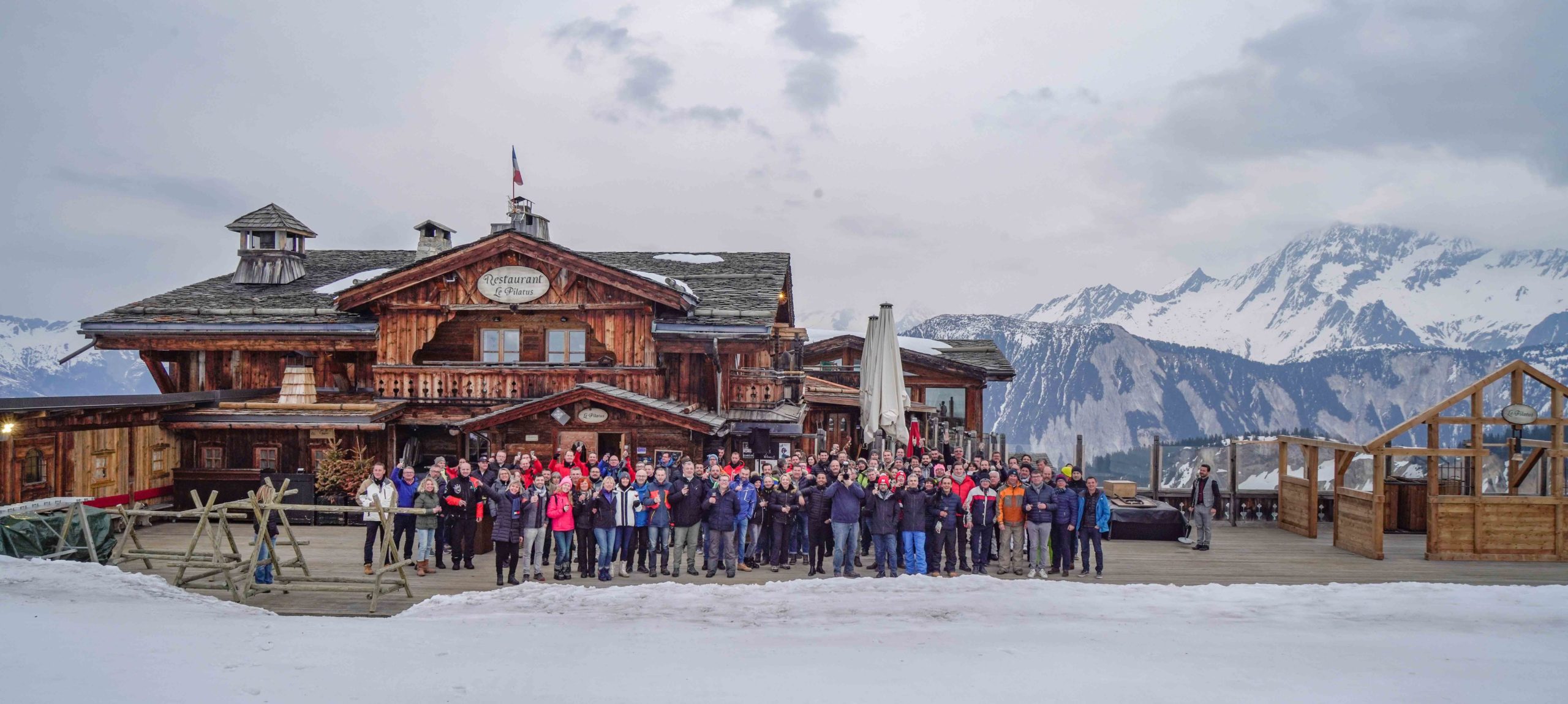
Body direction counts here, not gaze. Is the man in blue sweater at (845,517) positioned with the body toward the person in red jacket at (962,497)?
no

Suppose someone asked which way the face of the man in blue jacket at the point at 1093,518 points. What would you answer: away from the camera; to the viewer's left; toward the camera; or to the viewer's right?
toward the camera

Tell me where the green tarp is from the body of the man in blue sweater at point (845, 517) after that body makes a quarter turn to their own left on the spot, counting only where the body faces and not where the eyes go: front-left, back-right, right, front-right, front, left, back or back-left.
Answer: back

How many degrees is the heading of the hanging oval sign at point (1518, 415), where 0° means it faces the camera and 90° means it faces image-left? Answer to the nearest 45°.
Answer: approximately 0°

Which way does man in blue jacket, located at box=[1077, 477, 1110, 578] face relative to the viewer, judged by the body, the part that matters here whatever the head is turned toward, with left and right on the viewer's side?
facing the viewer and to the left of the viewer

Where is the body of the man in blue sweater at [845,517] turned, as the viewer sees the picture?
toward the camera

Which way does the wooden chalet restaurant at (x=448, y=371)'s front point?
toward the camera

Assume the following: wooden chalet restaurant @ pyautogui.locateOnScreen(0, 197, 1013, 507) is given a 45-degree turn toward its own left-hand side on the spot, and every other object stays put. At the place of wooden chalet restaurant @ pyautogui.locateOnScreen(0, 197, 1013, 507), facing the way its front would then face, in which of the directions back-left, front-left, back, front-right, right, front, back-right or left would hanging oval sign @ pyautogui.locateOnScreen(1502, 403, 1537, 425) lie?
front

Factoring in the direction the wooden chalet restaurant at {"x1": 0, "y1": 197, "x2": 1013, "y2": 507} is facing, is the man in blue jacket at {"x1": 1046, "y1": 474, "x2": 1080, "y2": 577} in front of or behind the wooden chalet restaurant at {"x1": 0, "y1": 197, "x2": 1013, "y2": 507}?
in front

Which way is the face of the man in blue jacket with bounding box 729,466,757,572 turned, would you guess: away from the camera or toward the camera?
toward the camera

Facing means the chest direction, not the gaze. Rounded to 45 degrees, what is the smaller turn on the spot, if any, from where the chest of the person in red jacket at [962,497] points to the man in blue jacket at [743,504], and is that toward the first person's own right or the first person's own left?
approximately 90° to the first person's own right

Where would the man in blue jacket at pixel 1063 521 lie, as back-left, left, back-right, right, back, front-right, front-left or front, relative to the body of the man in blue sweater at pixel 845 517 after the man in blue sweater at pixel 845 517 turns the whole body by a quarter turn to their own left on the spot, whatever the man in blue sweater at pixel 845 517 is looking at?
front

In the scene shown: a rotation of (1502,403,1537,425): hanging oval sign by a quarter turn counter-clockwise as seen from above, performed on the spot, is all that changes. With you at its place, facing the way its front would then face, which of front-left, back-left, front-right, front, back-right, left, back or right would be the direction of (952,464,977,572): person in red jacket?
back-right

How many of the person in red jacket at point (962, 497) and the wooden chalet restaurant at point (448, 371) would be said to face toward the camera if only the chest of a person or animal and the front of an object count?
2

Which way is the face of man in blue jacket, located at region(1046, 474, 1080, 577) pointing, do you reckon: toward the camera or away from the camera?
toward the camera

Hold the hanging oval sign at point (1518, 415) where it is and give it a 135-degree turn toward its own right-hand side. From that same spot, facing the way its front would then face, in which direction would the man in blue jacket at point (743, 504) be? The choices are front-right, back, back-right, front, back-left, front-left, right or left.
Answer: left
